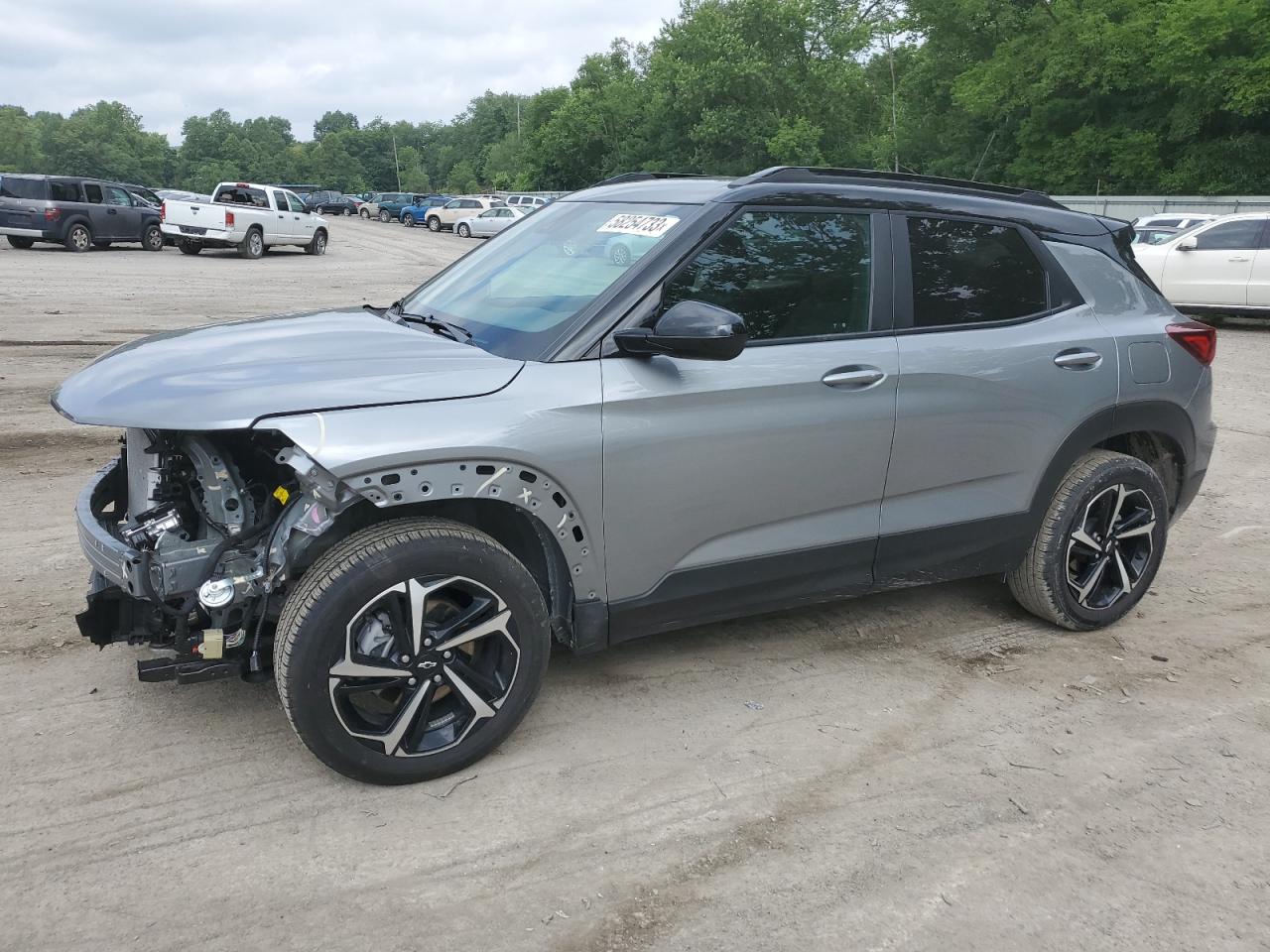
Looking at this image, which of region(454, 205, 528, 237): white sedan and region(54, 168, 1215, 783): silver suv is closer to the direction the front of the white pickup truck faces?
the white sedan

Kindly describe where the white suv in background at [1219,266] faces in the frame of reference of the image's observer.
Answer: facing to the left of the viewer

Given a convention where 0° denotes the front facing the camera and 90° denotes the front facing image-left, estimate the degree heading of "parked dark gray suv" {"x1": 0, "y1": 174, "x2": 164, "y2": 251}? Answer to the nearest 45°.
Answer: approximately 225°

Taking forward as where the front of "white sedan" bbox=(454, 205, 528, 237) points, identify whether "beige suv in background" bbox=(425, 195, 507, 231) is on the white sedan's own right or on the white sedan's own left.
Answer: on the white sedan's own right

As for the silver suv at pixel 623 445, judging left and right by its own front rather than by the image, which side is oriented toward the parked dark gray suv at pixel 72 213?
right

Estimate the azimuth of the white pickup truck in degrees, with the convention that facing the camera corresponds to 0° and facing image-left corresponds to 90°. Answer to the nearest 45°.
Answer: approximately 225°

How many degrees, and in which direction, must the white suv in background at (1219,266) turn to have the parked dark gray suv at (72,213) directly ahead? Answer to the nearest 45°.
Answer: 0° — it already faces it
